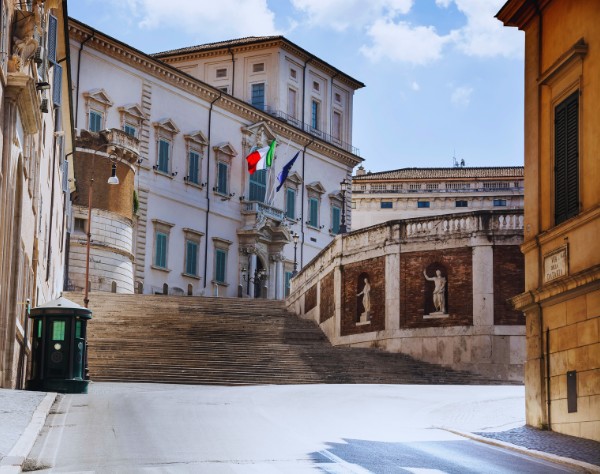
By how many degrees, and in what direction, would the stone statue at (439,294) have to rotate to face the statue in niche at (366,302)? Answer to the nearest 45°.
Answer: approximately 135° to its right

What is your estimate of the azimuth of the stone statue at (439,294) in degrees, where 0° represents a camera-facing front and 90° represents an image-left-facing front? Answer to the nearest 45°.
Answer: approximately 0°

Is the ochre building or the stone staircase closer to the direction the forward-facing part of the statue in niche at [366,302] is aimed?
the stone staircase

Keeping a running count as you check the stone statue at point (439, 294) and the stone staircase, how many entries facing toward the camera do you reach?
2

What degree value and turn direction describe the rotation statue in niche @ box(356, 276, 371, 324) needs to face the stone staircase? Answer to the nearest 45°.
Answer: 0° — it already faces it

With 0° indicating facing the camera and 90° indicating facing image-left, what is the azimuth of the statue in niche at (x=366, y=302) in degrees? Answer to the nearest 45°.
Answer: approximately 45°

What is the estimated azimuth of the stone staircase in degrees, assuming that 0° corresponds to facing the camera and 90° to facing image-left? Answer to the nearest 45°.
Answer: approximately 0°

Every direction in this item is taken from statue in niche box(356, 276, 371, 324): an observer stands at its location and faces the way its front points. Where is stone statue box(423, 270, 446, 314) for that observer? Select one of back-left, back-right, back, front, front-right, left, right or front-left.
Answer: left
